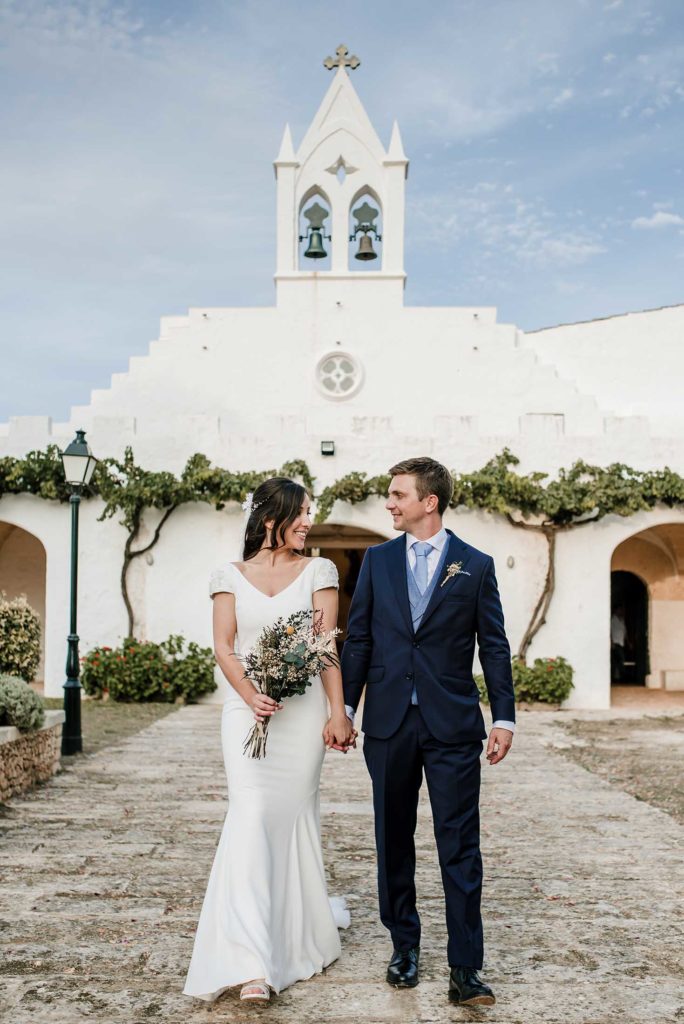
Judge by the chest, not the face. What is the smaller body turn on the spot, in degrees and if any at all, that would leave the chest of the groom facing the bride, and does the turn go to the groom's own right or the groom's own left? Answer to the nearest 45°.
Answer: approximately 90° to the groom's own right

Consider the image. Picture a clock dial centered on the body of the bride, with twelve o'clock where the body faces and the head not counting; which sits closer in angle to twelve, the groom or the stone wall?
the groom

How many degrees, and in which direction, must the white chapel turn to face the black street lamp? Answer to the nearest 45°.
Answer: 0° — it already faces it

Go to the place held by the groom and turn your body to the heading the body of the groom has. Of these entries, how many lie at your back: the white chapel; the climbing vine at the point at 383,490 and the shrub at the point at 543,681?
3

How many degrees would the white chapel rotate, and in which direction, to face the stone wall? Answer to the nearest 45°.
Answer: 0° — it already faces it

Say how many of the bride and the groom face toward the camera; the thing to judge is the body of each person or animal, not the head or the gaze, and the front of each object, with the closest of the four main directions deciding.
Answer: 2

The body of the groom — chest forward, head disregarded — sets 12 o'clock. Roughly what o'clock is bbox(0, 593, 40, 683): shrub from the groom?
The shrub is roughly at 5 o'clock from the groom.

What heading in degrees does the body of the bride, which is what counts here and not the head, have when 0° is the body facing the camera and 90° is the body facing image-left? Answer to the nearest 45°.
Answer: approximately 0°

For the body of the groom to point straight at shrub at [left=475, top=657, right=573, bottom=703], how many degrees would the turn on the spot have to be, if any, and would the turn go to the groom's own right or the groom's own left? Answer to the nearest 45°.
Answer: approximately 180°

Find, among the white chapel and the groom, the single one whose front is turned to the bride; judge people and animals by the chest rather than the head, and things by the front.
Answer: the white chapel

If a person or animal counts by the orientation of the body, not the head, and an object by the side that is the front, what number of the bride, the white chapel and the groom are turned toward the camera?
3
